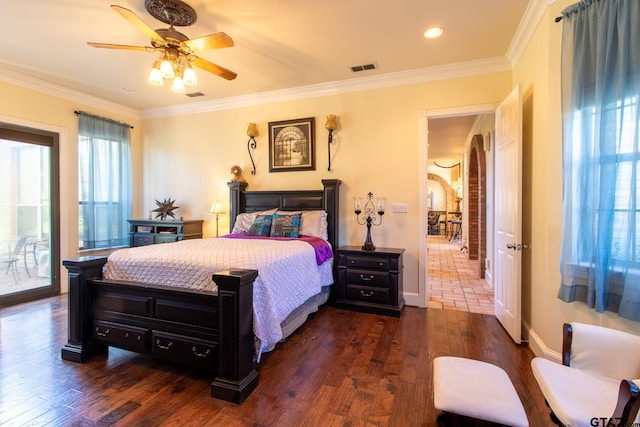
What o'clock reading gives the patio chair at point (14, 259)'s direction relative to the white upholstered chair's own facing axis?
The patio chair is roughly at 1 o'clock from the white upholstered chair.

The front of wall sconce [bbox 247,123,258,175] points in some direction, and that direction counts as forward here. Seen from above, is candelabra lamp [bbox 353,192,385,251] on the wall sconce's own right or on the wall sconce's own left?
on the wall sconce's own left

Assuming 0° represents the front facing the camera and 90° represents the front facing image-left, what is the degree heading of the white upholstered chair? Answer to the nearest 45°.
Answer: approximately 45°

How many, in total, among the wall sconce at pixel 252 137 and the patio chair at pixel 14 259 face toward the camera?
1

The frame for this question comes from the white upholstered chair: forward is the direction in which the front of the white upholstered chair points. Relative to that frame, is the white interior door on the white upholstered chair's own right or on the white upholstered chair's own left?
on the white upholstered chair's own right

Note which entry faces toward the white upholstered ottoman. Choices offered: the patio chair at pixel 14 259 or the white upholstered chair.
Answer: the white upholstered chair

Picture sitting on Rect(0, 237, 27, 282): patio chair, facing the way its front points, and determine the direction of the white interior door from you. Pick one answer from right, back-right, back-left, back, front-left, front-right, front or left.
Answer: back-left

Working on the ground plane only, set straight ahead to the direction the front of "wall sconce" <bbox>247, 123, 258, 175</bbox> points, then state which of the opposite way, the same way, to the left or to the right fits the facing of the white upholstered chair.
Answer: to the right

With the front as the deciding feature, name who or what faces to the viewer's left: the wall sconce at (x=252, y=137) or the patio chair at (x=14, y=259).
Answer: the patio chair

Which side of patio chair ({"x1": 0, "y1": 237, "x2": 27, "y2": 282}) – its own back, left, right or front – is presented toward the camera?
left

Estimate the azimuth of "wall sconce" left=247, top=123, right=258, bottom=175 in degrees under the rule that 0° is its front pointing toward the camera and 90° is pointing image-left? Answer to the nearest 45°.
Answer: approximately 0°

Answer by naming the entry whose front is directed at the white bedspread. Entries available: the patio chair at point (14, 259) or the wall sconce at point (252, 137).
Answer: the wall sconce
